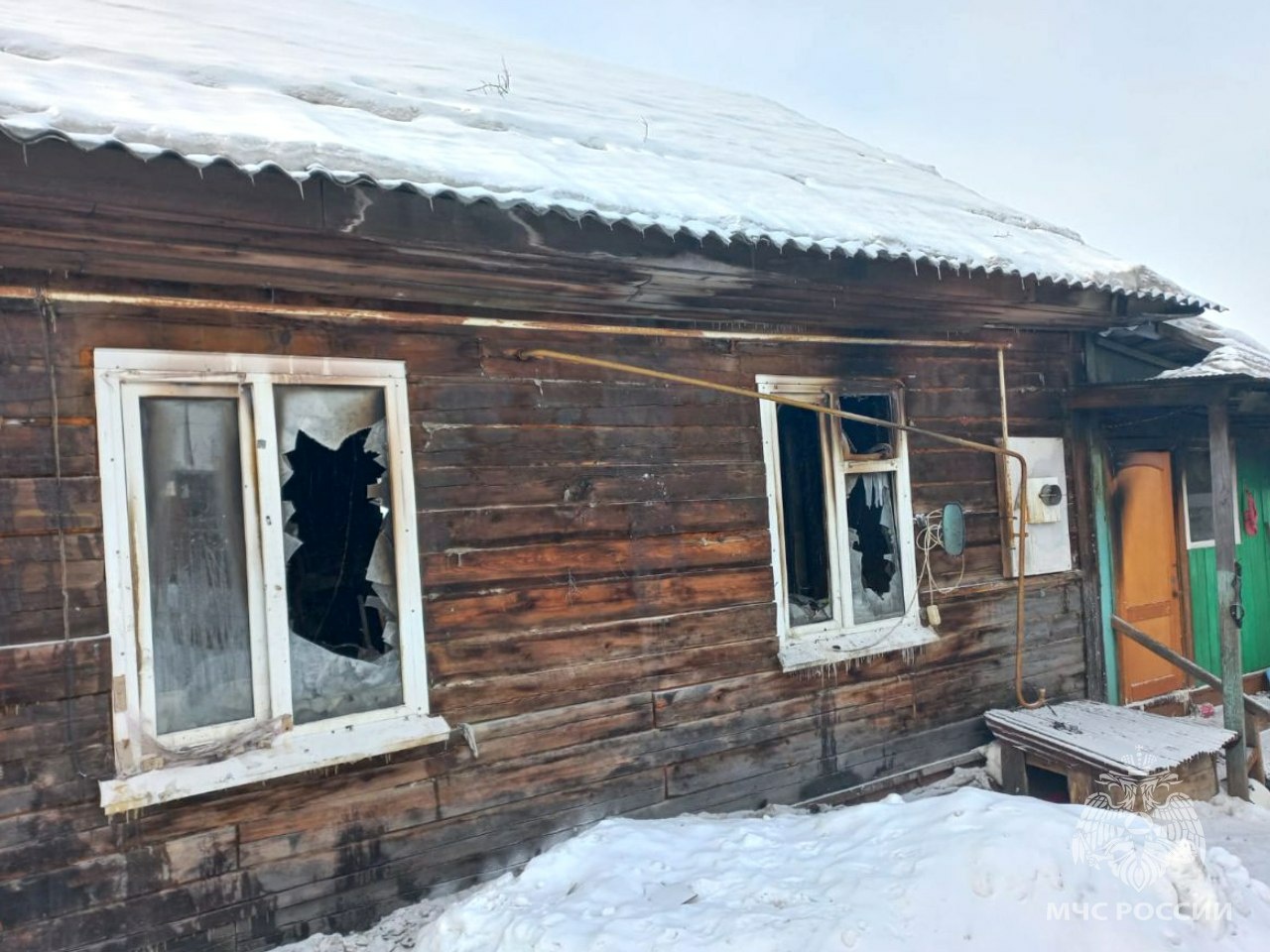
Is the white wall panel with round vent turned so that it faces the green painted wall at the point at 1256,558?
no

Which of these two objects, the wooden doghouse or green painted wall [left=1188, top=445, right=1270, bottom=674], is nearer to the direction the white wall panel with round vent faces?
the wooden doghouse

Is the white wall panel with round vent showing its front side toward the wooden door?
no

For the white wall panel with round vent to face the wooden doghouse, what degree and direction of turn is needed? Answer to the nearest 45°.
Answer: approximately 45° to its left
